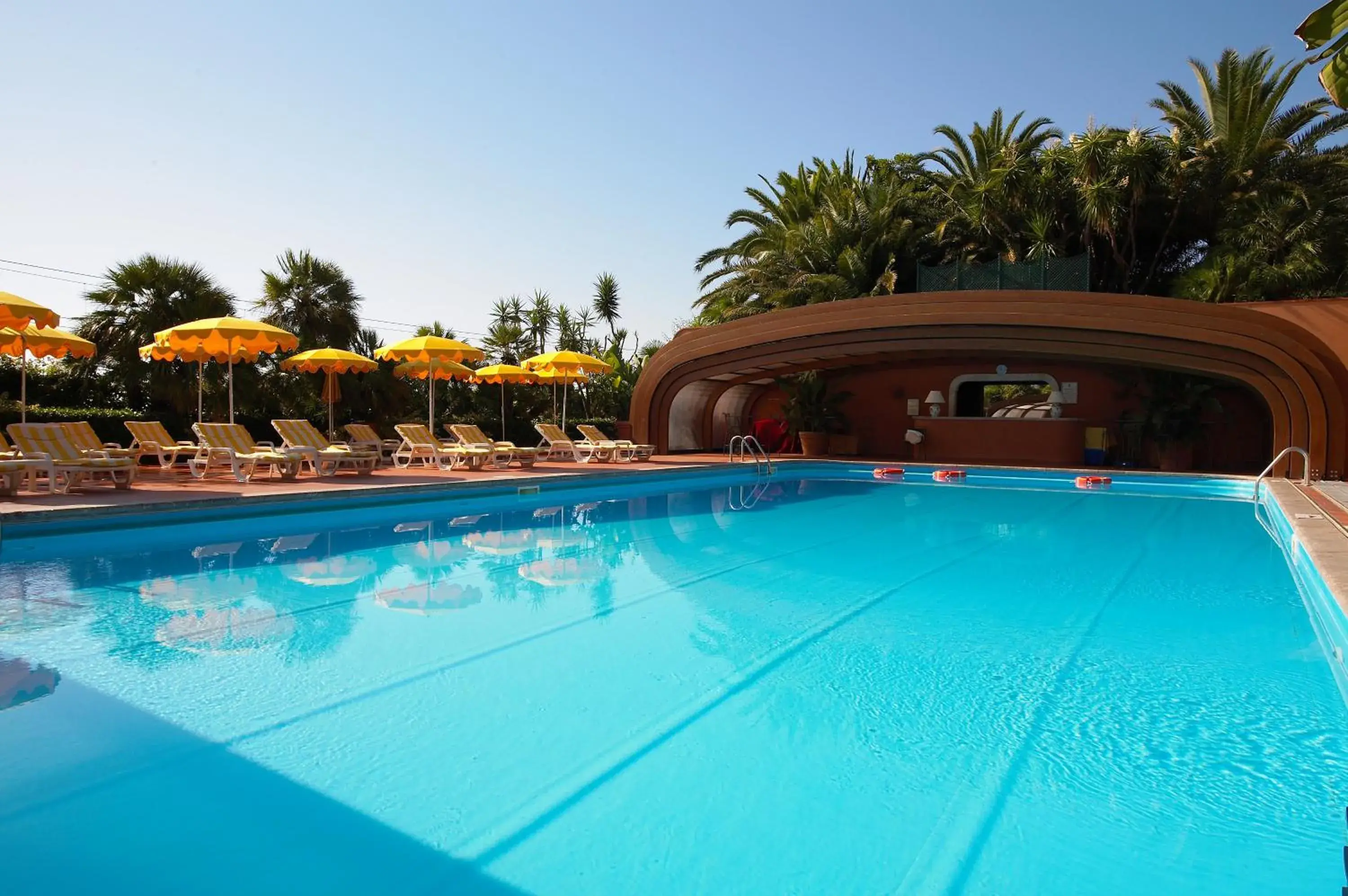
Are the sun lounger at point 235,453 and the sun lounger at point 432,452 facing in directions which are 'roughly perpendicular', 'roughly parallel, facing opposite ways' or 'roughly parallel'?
roughly parallel

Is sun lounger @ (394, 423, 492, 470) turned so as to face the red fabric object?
no

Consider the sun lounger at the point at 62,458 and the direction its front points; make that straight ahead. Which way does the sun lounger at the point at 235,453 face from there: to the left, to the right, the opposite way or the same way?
the same way

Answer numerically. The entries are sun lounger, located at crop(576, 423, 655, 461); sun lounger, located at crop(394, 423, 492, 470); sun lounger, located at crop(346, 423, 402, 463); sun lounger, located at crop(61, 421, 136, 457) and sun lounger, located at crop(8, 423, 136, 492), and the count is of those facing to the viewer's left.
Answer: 0

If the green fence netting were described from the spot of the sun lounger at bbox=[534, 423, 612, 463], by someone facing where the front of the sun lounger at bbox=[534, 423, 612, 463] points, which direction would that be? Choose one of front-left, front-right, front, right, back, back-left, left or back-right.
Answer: front-left

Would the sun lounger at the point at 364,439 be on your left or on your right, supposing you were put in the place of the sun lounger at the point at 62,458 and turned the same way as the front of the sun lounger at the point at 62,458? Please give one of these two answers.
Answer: on your left

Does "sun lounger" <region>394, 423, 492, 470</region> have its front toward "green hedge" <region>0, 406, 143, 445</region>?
no

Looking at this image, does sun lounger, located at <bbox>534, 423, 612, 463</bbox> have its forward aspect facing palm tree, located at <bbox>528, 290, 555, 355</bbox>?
no

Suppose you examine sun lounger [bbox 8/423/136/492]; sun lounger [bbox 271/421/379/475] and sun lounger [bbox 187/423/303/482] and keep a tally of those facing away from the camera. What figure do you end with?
0

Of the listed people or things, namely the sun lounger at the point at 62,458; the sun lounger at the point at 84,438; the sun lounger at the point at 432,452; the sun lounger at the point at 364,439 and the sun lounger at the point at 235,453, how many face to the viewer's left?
0

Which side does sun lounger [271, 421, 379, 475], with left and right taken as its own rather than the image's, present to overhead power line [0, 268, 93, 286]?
back

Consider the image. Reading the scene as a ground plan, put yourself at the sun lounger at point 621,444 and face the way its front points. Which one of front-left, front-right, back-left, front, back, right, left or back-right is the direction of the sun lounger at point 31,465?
right

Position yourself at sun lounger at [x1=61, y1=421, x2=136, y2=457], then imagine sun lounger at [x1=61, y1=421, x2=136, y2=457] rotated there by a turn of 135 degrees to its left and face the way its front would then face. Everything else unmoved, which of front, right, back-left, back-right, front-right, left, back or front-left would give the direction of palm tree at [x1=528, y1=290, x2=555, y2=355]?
front-right

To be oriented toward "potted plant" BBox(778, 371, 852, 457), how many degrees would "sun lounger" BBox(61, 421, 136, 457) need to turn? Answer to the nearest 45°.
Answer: approximately 45° to its left

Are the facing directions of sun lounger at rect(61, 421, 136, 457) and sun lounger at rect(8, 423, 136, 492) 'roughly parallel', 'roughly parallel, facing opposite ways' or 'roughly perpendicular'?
roughly parallel

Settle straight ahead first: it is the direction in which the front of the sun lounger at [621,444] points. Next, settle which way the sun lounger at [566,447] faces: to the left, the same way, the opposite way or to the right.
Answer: the same way

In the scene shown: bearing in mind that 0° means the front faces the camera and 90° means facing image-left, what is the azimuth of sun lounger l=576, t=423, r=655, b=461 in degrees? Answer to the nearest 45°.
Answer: approximately 315°

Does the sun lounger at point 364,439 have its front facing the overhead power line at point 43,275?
no

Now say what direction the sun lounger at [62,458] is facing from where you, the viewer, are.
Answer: facing the viewer and to the right of the viewer
